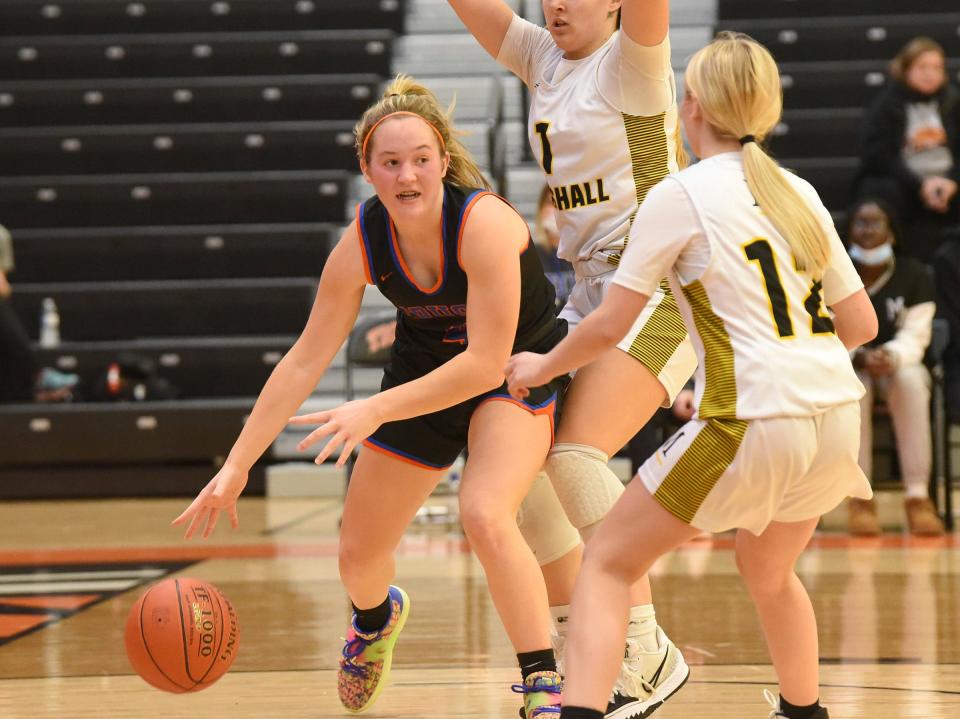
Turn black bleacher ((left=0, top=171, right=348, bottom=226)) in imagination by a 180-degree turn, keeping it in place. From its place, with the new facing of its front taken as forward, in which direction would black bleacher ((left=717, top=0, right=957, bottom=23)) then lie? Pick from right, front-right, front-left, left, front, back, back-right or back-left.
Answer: right

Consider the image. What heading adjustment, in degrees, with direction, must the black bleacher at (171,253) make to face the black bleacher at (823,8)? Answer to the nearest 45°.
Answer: approximately 90° to its left

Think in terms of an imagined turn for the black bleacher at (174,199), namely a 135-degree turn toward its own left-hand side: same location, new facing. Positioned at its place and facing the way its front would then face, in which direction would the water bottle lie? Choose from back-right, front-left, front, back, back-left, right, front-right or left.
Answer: back

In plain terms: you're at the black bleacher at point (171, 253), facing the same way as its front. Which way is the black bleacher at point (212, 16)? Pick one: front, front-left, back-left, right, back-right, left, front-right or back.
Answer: back

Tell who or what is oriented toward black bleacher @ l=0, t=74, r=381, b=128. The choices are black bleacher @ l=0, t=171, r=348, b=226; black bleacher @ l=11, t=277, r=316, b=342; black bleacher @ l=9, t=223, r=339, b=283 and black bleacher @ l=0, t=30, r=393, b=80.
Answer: black bleacher @ l=0, t=30, r=393, b=80

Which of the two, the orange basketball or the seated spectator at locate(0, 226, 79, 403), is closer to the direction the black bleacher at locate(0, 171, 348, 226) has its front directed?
the orange basketball

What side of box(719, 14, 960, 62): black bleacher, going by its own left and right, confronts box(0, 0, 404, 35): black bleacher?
right

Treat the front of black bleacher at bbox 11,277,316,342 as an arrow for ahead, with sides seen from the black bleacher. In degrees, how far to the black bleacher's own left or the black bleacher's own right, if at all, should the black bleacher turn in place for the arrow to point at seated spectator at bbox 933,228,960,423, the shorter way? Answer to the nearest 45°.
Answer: approximately 45° to the black bleacher's own left

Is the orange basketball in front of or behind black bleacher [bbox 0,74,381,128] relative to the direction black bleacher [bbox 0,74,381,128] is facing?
in front

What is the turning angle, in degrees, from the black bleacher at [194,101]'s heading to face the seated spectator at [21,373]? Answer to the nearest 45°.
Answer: approximately 45° to its right

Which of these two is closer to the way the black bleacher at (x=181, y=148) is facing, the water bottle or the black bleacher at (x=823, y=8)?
the water bottle

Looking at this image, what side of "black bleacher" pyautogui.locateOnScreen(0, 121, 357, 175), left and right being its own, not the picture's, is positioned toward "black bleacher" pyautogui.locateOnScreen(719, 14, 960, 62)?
left

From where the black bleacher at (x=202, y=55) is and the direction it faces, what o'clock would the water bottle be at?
The water bottle is roughly at 1 o'clock from the black bleacher.

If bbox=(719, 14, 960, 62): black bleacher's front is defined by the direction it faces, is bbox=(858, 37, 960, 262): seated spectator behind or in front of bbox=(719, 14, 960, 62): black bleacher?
in front

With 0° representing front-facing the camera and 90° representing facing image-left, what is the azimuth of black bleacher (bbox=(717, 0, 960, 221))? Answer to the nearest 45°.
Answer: approximately 0°
